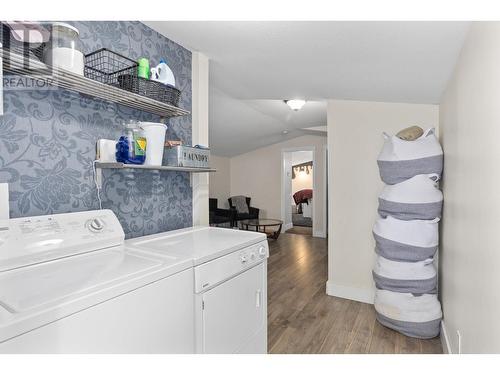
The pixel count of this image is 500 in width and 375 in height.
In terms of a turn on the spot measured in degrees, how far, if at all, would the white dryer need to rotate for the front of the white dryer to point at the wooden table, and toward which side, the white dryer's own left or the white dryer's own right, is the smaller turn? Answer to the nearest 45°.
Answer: approximately 135° to the white dryer's own left

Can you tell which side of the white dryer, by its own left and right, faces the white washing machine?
right

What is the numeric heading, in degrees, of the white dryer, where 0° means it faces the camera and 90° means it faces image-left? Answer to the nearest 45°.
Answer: approximately 315°

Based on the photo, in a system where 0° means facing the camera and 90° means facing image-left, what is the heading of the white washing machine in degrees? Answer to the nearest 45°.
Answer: approximately 315°

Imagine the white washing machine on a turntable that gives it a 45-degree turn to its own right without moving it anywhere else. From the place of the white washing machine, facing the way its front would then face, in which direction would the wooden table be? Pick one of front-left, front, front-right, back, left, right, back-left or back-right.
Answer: back-left

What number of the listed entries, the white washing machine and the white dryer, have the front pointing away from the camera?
0
